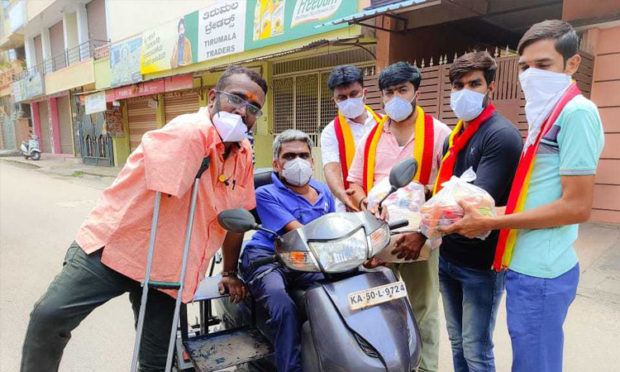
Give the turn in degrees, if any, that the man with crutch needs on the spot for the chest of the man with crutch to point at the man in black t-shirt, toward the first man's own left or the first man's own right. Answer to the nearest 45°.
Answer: approximately 45° to the first man's own left

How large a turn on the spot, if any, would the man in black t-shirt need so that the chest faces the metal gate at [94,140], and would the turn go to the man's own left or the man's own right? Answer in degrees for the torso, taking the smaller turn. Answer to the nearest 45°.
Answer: approximately 90° to the man's own right

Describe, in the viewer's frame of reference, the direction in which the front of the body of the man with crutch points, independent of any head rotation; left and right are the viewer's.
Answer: facing the viewer and to the right of the viewer

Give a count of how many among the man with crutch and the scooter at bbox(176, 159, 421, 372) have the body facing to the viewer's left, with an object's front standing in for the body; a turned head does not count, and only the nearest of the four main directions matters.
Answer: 0

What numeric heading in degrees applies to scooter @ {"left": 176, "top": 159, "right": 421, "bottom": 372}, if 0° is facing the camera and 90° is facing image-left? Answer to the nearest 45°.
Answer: approximately 315°

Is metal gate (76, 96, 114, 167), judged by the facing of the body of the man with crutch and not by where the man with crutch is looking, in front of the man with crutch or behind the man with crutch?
behind

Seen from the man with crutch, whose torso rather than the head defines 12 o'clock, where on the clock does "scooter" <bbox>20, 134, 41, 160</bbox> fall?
The scooter is roughly at 7 o'clock from the man with crutch.

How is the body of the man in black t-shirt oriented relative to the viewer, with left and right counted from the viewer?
facing the viewer and to the left of the viewer

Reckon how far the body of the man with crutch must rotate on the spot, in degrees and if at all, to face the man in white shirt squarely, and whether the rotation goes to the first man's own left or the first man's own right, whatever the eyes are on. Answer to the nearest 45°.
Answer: approximately 90° to the first man's own left

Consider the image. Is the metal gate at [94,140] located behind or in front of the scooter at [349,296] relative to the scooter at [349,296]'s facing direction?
behind

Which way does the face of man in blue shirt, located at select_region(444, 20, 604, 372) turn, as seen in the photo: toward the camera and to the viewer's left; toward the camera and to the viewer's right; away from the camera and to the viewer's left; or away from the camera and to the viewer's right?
toward the camera and to the viewer's left
